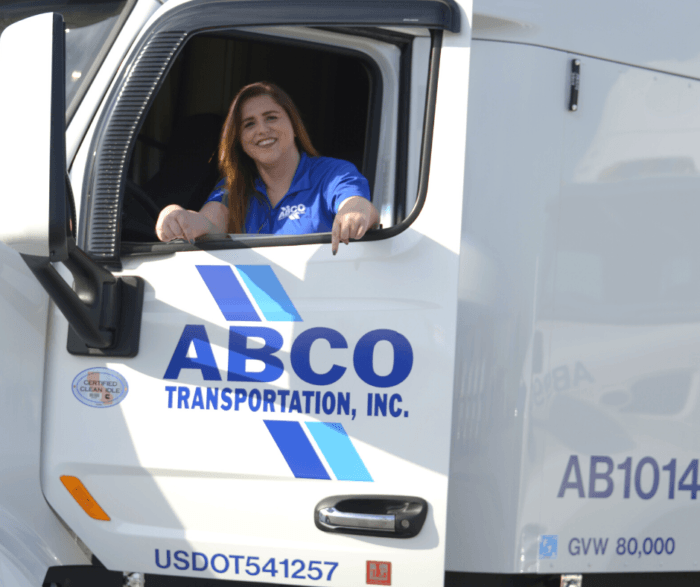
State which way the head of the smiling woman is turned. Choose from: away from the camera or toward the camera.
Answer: toward the camera

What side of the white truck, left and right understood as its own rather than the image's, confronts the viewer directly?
left

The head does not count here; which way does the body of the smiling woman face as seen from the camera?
toward the camera
